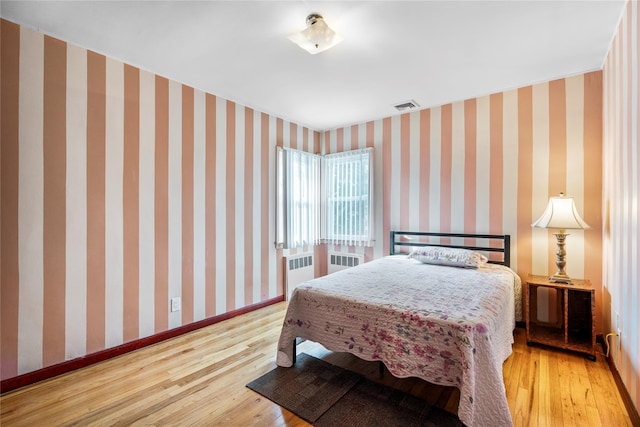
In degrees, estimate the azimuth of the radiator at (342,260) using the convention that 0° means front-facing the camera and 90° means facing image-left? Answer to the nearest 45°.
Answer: approximately 45°

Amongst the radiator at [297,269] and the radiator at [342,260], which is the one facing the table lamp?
the radiator at [297,269]

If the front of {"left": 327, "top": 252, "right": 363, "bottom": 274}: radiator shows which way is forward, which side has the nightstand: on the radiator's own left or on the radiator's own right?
on the radiator's own left

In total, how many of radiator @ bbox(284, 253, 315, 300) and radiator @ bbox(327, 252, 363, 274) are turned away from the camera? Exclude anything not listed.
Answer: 0

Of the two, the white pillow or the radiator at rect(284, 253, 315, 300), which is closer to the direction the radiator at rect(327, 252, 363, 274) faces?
the radiator

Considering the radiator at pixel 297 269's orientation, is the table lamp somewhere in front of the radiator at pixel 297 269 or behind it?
in front

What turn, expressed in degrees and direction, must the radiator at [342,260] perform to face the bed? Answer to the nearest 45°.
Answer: approximately 45° to its left

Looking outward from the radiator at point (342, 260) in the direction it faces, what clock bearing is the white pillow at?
The white pillow is roughly at 9 o'clock from the radiator.

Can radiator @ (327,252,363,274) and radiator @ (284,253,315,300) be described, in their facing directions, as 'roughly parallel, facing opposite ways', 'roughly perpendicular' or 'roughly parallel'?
roughly perpendicular

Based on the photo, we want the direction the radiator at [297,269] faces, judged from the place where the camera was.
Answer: facing the viewer and to the right of the viewer

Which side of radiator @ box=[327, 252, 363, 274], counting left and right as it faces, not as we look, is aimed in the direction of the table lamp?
left
